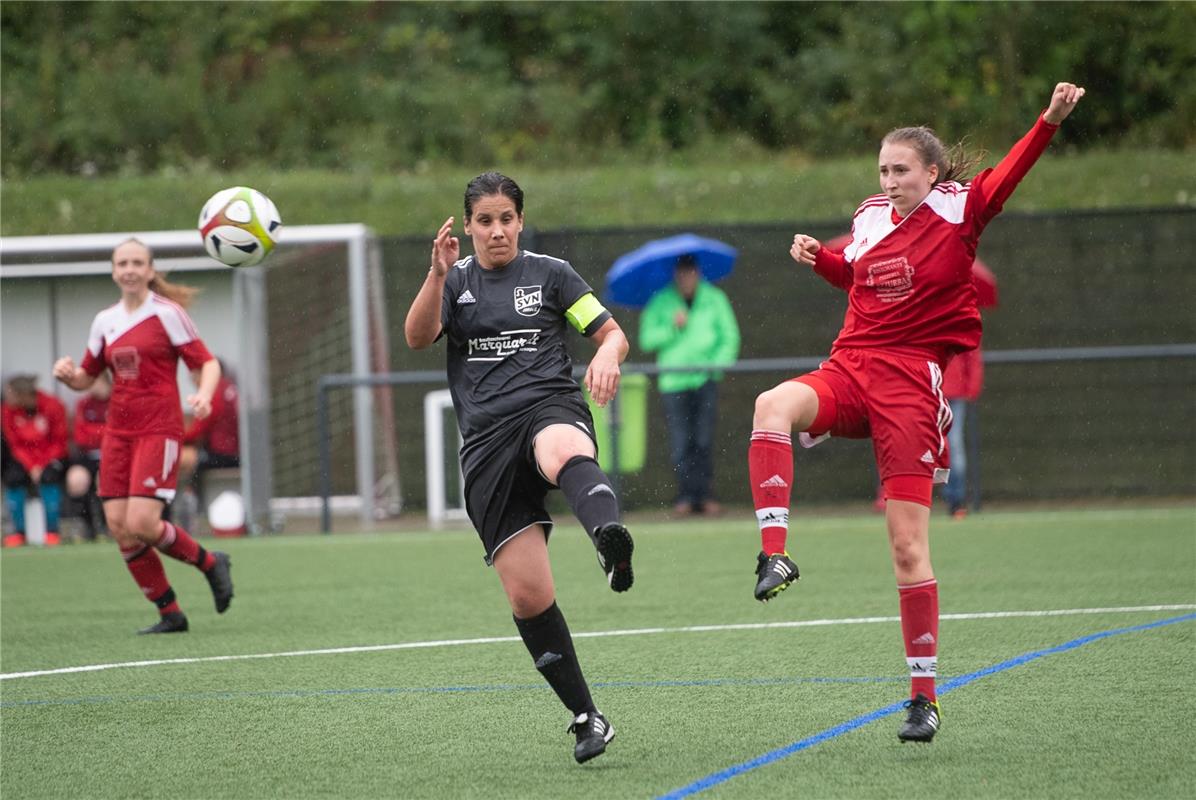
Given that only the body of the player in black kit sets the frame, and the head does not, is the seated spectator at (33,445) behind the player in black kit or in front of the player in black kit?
behind

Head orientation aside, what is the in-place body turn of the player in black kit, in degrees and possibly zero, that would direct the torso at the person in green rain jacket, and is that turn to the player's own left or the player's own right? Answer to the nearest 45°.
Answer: approximately 180°

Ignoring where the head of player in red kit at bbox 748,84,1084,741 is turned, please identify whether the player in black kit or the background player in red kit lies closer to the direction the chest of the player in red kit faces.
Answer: the player in black kit

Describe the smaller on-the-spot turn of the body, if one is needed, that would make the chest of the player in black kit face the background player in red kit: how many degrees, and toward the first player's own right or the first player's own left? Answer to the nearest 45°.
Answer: approximately 135° to the first player's own right

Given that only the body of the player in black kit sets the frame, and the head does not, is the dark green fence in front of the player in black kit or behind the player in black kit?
behind

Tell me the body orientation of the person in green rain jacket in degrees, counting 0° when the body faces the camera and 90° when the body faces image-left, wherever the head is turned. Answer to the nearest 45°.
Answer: approximately 0°

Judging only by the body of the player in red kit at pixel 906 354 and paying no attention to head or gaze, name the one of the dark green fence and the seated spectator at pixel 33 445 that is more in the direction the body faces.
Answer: the seated spectator

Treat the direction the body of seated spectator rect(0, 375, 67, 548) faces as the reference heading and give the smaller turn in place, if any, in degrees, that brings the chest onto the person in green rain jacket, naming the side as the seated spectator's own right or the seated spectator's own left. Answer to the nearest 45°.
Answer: approximately 90° to the seated spectator's own left

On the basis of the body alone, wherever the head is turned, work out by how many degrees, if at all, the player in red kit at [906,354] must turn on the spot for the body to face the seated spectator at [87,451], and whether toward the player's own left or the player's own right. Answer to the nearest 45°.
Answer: approximately 90° to the player's own right

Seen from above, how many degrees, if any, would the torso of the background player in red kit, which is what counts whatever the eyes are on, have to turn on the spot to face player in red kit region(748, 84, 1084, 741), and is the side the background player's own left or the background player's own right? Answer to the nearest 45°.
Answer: approximately 90° to the background player's own left

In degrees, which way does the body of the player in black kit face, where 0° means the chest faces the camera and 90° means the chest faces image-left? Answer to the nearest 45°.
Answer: approximately 0°
